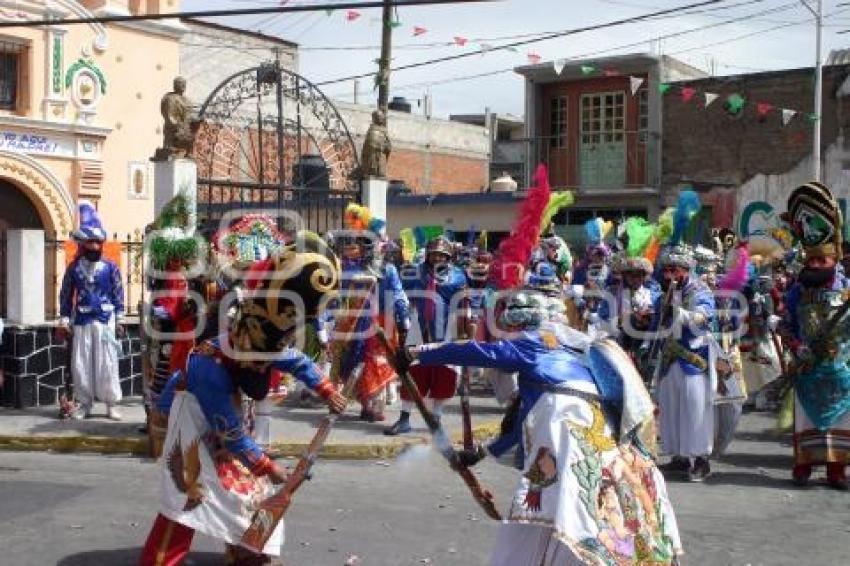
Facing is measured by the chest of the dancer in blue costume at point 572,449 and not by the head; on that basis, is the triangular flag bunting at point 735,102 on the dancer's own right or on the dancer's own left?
on the dancer's own right

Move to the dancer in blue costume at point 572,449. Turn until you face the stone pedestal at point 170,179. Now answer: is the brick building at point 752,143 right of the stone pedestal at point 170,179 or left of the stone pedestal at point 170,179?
right

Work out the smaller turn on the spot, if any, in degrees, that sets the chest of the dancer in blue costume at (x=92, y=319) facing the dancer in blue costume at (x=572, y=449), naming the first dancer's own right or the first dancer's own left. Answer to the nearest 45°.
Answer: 0° — they already face them

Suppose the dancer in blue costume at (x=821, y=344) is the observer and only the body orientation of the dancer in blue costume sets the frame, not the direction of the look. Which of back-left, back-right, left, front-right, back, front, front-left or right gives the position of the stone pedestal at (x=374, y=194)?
back-right

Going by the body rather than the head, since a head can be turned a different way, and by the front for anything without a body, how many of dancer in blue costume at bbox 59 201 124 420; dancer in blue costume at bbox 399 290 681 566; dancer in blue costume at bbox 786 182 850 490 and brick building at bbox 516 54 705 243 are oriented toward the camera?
3

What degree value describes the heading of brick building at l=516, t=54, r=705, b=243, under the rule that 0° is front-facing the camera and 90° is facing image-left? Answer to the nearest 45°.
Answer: approximately 0°

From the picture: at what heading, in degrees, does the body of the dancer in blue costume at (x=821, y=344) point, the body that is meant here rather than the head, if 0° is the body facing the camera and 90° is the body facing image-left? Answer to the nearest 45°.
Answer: approximately 0°

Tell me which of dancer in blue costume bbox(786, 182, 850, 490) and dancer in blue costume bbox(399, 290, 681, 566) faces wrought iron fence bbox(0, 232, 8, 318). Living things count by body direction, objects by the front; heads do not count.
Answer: dancer in blue costume bbox(399, 290, 681, 566)

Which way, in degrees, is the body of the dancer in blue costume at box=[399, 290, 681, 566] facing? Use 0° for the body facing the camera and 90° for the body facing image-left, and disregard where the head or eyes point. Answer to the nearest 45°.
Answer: approximately 135°

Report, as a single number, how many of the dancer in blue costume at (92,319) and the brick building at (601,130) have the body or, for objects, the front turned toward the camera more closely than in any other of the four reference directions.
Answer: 2
